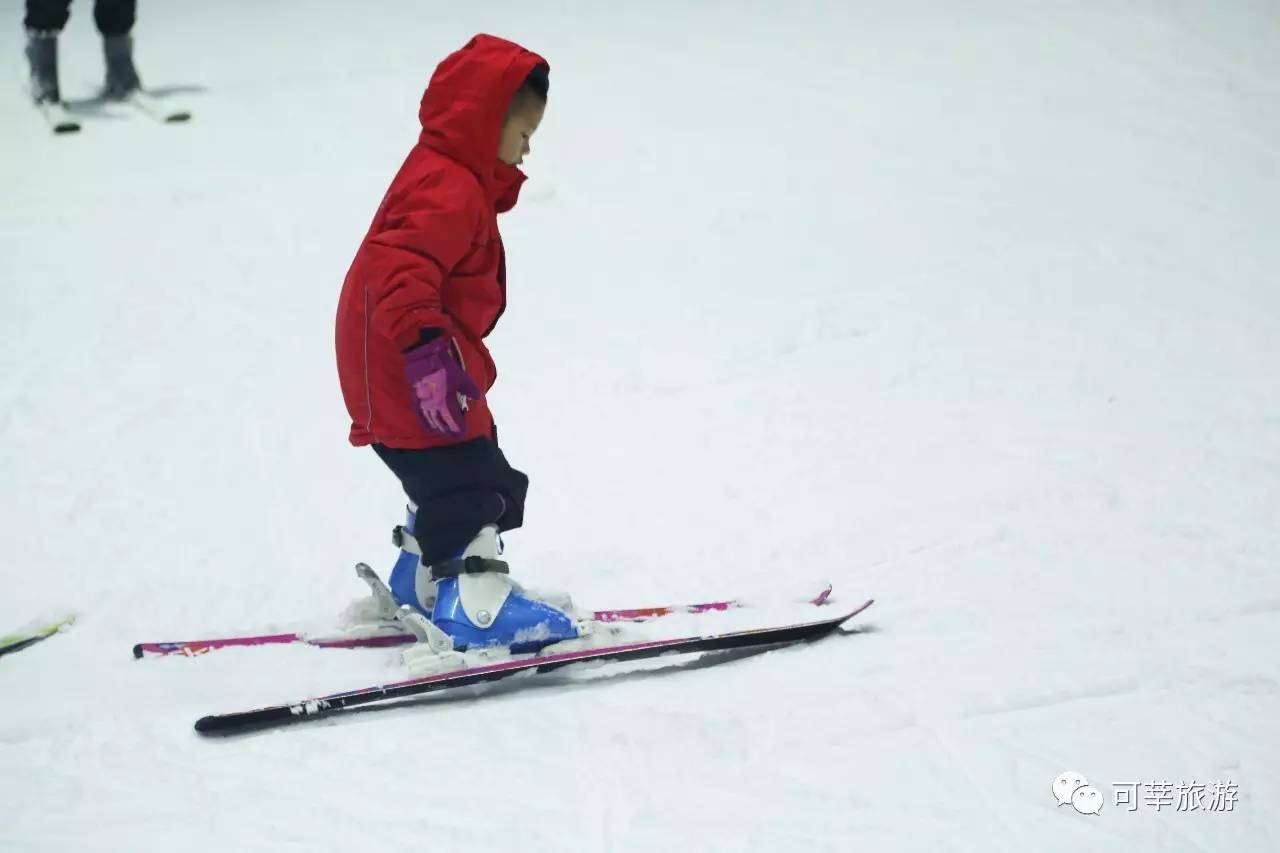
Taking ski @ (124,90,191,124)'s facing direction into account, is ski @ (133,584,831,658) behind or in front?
in front

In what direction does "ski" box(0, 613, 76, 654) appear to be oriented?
to the viewer's right

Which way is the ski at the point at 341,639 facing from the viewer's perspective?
to the viewer's right

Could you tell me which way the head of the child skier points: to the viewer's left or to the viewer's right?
to the viewer's right

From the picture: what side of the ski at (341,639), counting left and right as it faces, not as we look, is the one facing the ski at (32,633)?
back

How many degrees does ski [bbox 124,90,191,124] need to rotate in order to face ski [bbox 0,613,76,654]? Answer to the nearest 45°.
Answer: approximately 45° to its right

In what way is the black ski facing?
to the viewer's right

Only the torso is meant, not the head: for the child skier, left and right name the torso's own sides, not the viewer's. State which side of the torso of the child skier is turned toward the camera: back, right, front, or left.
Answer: right

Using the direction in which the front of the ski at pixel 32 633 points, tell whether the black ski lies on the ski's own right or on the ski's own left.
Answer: on the ski's own right

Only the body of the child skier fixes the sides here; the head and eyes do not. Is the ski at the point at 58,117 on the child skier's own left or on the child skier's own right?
on the child skier's own left
